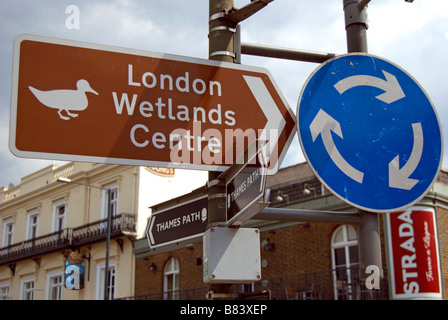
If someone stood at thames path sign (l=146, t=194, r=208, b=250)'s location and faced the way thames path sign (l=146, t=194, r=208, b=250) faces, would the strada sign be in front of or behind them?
behind

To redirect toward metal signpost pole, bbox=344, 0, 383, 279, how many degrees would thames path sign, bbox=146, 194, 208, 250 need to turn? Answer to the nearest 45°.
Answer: approximately 135° to its left

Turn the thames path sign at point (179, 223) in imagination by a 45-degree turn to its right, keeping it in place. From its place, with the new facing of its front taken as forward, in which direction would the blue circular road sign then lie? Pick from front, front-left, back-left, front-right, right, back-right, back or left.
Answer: back-left

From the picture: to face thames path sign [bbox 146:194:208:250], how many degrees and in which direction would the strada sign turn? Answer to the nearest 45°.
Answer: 0° — it already faces it

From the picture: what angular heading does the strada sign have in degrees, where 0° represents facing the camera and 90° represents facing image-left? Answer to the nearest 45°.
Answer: approximately 0°

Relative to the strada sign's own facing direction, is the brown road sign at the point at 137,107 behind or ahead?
ahead

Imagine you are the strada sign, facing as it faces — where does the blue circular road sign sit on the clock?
The blue circular road sign is roughly at 12 o'clock from the strada sign.

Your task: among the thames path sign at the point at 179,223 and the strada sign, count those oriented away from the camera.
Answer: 0

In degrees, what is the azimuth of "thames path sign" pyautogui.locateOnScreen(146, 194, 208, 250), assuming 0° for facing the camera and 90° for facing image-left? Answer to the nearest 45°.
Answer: approximately 45°
